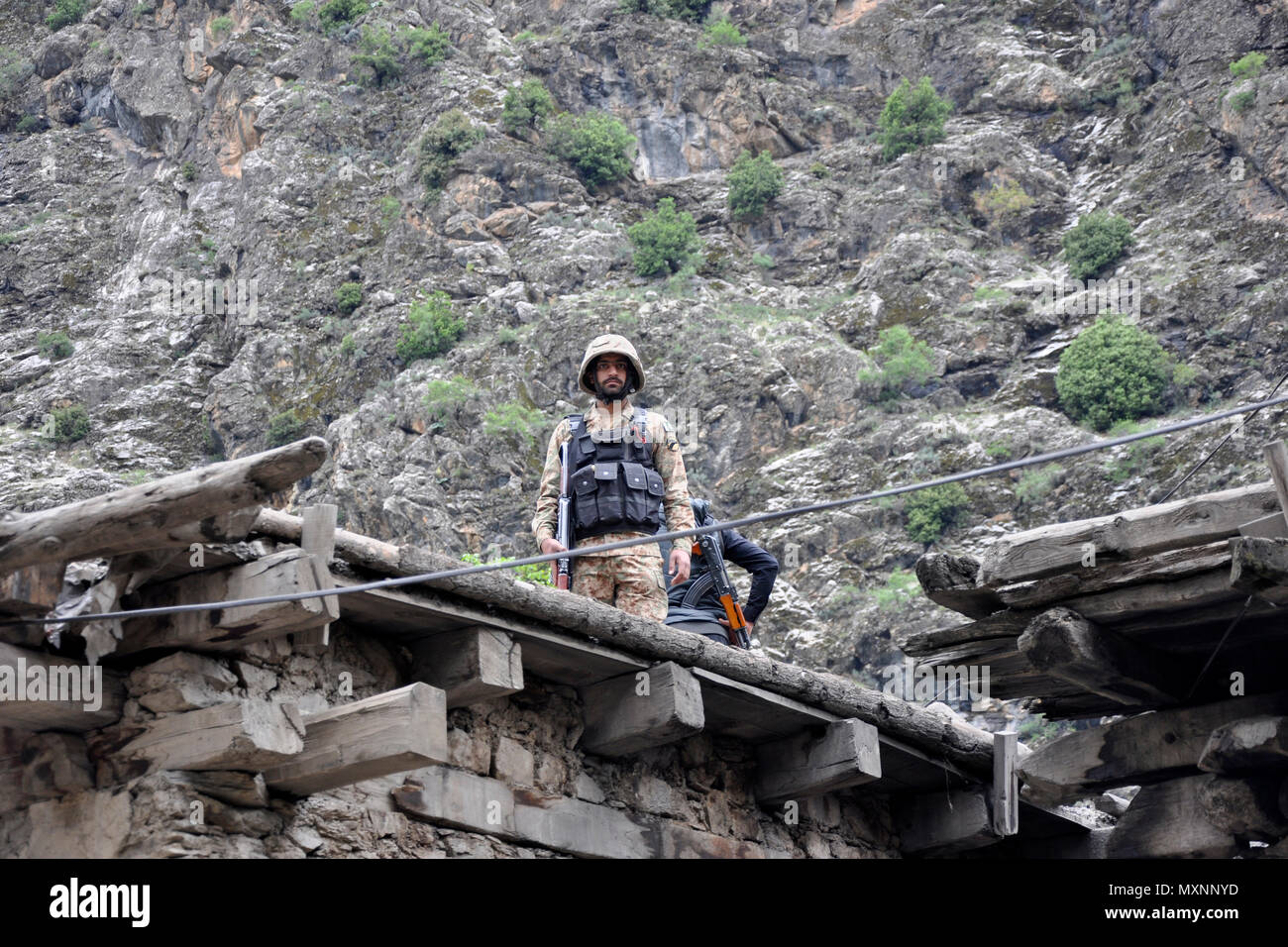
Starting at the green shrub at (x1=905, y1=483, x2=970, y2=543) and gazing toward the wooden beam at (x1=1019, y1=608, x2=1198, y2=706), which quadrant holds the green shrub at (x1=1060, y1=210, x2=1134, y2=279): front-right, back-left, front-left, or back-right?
back-left

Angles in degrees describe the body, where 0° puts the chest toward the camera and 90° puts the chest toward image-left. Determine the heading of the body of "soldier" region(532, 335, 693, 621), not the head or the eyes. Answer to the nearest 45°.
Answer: approximately 0°

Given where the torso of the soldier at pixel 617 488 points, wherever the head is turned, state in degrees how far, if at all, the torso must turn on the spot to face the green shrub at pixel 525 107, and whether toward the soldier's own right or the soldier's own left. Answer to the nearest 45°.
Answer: approximately 180°

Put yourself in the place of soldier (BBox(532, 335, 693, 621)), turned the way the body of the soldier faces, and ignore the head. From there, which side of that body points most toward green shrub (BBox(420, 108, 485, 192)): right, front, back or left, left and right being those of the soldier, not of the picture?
back

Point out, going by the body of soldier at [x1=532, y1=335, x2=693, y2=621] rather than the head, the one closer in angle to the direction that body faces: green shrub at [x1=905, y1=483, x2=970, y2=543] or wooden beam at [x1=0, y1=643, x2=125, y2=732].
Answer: the wooden beam

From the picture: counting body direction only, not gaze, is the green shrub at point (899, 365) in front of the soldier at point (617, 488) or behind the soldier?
behind

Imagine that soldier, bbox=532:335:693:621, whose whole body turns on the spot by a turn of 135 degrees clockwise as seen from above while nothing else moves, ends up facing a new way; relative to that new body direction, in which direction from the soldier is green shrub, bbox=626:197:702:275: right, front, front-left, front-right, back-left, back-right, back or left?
front-right

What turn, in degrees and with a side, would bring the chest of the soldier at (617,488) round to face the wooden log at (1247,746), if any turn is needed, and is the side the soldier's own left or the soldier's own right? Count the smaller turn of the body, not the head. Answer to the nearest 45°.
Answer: approximately 45° to the soldier's own left

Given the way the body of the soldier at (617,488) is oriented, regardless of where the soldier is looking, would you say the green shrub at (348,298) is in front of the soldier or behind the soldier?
behind

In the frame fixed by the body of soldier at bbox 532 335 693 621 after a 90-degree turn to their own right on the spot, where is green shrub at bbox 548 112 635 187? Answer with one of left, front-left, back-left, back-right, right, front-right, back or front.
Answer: right
